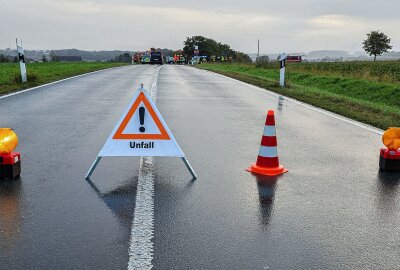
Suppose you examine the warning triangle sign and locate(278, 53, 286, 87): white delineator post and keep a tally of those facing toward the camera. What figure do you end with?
2

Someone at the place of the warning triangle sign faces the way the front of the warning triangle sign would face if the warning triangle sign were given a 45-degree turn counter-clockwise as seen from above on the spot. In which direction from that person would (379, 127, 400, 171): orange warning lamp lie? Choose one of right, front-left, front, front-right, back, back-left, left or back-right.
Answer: front-left

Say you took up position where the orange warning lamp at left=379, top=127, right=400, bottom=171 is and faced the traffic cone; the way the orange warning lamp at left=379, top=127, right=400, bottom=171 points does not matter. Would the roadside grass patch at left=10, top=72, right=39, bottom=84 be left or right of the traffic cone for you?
right

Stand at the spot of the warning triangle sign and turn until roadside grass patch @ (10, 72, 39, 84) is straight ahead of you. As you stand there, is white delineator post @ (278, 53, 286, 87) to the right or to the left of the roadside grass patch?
right

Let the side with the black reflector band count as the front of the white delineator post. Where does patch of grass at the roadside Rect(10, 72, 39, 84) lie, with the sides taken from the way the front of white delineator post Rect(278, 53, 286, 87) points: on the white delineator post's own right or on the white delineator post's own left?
on the white delineator post's own right

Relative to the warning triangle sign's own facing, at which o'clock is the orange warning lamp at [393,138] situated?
The orange warning lamp is roughly at 9 o'clock from the warning triangle sign.

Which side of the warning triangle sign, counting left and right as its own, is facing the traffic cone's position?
left

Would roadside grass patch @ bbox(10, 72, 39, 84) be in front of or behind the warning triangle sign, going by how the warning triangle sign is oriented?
behind

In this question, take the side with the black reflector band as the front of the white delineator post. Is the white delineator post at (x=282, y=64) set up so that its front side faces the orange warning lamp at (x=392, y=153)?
yes

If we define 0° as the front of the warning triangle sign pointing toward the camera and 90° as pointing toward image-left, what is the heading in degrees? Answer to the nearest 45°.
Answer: approximately 0°

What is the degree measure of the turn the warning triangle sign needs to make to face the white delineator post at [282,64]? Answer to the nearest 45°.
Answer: approximately 135° to its left
